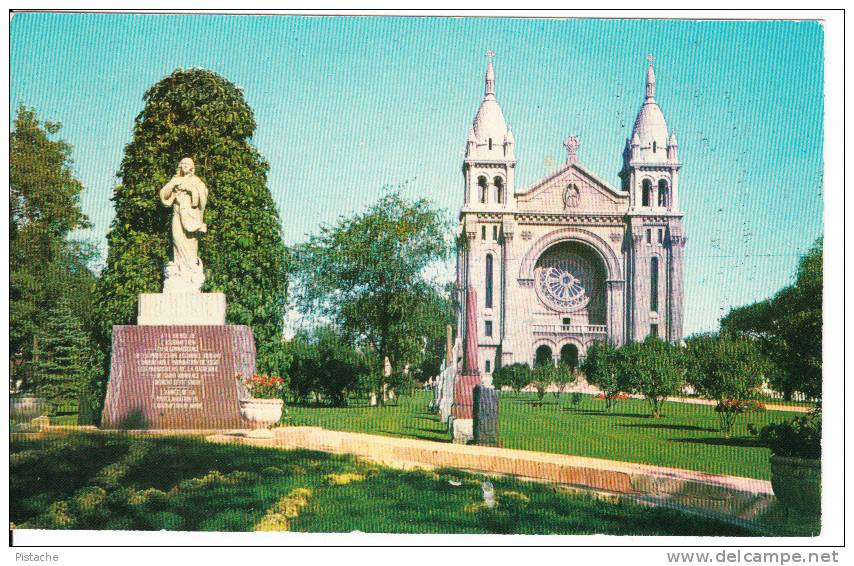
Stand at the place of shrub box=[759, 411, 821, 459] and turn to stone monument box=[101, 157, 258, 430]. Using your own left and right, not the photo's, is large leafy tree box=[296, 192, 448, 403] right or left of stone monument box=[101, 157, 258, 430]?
right

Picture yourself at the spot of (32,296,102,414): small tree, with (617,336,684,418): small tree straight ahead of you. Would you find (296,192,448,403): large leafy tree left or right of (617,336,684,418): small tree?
left

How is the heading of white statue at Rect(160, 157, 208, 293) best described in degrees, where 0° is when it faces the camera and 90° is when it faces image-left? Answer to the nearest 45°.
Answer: approximately 0°

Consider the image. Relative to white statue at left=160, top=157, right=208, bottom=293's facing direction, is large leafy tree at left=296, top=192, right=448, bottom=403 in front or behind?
behind

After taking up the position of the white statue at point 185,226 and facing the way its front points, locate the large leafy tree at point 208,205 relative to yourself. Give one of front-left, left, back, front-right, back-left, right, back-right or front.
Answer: back

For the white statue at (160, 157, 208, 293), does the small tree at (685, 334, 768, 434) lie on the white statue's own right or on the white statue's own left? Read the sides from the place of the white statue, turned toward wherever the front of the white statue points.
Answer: on the white statue's own left

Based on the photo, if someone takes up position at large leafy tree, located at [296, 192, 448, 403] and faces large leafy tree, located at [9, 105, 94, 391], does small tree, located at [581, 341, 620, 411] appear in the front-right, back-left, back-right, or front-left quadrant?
back-left

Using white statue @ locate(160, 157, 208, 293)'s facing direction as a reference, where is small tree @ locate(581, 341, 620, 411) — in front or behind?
behind

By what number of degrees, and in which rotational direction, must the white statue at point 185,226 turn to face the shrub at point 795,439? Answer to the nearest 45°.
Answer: approximately 45° to its left

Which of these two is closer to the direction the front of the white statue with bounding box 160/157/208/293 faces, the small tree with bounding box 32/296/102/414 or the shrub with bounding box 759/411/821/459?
the shrub

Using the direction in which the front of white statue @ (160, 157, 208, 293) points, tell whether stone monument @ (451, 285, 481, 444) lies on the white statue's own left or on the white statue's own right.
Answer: on the white statue's own left
